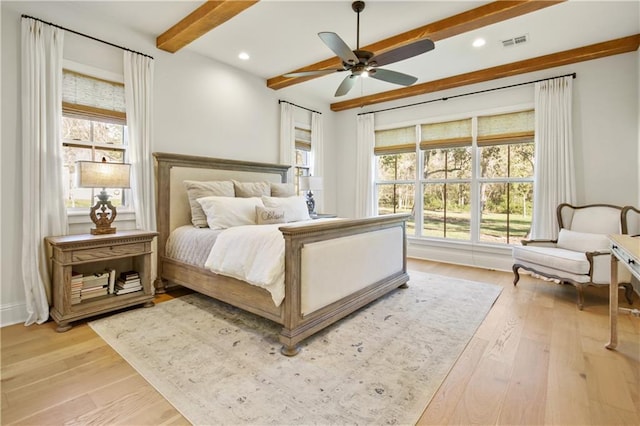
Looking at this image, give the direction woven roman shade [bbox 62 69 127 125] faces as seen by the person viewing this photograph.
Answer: facing the viewer and to the right of the viewer

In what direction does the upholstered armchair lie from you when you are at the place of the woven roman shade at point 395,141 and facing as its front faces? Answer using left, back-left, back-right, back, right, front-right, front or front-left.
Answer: left

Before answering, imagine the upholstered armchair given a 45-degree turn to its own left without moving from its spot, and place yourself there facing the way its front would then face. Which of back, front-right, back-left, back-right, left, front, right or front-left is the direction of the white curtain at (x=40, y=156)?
front-right

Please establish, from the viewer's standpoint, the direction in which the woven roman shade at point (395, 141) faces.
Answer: facing the viewer and to the left of the viewer

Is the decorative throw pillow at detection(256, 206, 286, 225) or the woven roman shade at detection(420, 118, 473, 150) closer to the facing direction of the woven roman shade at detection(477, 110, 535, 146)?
the decorative throw pillow

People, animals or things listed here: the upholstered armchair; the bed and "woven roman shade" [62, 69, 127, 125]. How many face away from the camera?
0

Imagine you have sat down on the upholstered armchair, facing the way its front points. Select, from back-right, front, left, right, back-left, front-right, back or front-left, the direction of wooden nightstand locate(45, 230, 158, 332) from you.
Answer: front

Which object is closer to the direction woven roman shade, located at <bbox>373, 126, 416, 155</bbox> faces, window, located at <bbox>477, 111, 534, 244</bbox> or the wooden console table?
the wooden console table

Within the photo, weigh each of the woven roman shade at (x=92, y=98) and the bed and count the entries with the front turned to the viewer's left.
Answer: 0

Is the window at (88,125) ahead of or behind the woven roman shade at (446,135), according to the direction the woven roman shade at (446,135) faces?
ahead

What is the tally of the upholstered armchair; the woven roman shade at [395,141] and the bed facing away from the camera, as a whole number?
0
